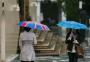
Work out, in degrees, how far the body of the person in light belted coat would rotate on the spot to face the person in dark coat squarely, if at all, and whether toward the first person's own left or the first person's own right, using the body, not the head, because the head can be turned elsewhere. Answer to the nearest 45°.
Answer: approximately 45° to the first person's own right

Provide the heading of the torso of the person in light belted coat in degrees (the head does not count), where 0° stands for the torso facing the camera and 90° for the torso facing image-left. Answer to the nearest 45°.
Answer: approximately 180°
